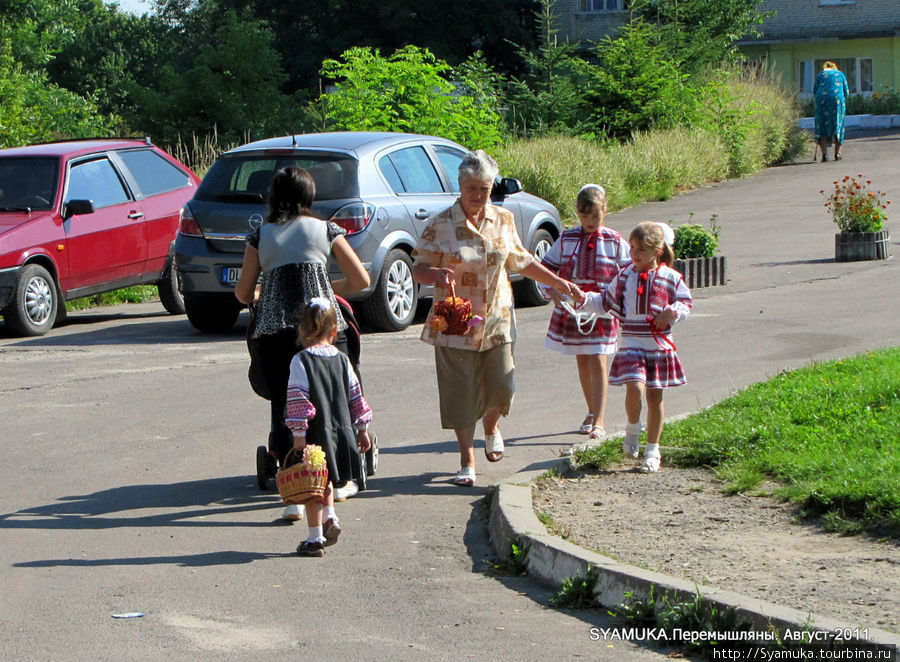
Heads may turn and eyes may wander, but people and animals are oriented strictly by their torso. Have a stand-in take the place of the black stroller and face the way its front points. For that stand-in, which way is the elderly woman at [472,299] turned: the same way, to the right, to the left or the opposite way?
the opposite way

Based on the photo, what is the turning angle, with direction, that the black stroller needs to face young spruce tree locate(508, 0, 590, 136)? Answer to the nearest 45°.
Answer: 0° — it already faces it

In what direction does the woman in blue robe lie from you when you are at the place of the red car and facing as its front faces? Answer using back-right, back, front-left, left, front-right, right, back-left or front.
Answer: back

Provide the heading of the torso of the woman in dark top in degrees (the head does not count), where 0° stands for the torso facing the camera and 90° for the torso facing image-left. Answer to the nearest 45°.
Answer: approximately 180°

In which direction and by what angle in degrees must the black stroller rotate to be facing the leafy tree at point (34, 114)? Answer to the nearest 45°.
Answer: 0° — it already faces it

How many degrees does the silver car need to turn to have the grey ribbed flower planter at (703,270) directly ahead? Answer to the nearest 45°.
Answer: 0° — it already faces it

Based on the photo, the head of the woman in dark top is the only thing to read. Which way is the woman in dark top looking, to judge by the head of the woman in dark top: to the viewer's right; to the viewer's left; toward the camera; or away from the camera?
away from the camera

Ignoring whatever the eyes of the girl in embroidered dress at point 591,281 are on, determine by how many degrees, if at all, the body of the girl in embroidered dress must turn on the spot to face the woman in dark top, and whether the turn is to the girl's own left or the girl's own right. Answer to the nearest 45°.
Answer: approximately 45° to the girl's own right

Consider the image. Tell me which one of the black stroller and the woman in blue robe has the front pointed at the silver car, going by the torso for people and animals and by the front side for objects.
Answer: the black stroller

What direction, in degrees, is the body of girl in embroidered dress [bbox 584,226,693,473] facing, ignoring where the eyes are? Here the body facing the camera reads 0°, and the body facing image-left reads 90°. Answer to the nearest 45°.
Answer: approximately 45°

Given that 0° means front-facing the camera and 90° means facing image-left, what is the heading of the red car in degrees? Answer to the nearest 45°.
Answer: approximately 45°

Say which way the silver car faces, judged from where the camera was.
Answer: facing away from the viewer and to the right of the viewer
